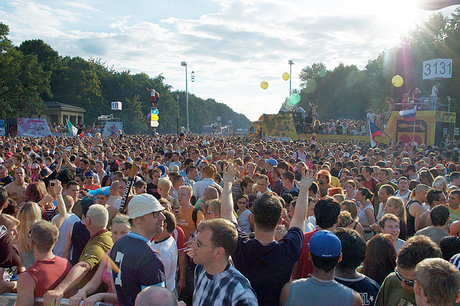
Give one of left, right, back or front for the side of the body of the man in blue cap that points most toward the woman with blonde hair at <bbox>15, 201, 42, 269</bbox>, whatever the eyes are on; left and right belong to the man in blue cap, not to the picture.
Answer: left

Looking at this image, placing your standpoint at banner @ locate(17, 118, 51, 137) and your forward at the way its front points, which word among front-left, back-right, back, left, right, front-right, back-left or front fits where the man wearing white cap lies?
front

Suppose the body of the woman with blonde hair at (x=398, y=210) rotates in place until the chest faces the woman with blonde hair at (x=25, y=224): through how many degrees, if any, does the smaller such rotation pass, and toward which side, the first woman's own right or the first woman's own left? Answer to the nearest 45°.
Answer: approximately 45° to the first woman's own left

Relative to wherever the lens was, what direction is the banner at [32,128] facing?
facing the viewer

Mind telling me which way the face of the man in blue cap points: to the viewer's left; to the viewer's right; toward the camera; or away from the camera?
away from the camera

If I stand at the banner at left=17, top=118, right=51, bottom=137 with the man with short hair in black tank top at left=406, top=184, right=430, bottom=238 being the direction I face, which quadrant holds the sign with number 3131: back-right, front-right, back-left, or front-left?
front-left

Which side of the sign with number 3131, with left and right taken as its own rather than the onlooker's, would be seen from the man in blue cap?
front

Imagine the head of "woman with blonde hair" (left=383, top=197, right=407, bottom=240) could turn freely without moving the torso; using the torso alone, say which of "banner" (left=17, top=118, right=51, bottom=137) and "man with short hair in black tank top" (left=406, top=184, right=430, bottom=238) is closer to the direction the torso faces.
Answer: the banner

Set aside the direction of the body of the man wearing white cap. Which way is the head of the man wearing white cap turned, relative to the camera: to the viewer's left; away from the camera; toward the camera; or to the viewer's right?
to the viewer's right

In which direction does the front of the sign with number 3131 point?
toward the camera

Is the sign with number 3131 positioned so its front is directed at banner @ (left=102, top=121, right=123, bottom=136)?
no

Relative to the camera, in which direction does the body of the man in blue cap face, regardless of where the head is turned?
away from the camera

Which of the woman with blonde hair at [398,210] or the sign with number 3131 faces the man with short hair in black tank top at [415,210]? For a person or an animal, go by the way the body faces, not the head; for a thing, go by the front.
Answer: the sign with number 3131
